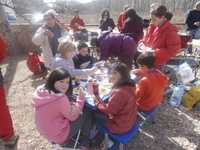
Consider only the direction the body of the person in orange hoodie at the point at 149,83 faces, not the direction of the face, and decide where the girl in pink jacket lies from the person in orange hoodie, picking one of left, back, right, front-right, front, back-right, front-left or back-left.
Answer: left

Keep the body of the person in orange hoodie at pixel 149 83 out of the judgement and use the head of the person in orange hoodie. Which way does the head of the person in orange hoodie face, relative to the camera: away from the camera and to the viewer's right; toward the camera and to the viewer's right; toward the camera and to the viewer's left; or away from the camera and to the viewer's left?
away from the camera and to the viewer's left

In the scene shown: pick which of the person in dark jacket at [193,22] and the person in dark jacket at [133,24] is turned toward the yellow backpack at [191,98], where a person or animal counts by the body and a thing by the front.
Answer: the person in dark jacket at [193,22]

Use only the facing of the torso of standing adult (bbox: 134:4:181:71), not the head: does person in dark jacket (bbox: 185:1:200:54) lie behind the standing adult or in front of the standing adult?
behind

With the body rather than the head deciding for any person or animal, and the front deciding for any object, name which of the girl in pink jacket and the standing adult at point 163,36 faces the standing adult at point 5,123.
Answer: the standing adult at point 163,36

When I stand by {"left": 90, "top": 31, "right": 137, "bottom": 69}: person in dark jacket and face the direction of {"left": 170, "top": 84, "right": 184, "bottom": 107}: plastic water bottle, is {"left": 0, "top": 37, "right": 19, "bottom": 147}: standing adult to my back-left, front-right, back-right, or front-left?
front-right

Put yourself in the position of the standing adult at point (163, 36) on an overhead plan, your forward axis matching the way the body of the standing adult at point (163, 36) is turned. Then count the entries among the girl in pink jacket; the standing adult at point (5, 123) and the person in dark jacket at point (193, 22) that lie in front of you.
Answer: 2
